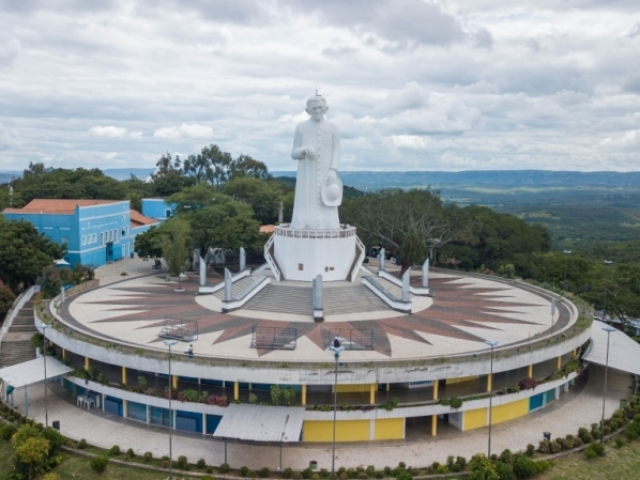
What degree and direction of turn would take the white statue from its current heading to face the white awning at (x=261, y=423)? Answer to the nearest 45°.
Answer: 0° — it already faces it

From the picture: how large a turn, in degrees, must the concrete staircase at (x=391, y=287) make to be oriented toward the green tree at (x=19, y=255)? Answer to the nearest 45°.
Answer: approximately 135° to its right

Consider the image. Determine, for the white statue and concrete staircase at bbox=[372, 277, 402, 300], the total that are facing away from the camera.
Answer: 0

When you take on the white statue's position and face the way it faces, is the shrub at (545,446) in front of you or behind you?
in front

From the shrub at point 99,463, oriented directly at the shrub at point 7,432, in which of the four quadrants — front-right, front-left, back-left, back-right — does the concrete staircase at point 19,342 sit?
front-right

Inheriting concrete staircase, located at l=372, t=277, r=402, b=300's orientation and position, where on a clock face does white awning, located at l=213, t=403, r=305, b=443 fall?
The white awning is roughly at 2 o'clock from the concrete staircase.

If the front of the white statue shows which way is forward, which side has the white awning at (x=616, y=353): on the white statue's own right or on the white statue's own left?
on the white statue's own left

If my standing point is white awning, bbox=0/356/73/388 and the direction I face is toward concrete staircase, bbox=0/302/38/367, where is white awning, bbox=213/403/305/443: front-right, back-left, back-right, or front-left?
back-right

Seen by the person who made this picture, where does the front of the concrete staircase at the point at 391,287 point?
facing the viewer and to the right of the viewer

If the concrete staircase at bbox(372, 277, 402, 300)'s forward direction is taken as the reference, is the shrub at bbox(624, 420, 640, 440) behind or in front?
in front

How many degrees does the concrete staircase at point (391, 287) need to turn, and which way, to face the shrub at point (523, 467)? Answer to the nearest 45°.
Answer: approximately 45° to its right

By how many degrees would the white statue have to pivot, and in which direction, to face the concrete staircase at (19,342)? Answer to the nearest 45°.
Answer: approximately 45° to its right

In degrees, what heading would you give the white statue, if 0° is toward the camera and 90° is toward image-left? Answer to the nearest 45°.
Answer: approximately 0°

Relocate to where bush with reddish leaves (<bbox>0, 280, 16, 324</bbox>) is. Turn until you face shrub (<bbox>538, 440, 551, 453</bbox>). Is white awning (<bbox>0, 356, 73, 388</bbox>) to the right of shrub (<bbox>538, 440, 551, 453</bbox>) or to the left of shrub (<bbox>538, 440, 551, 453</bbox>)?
right
